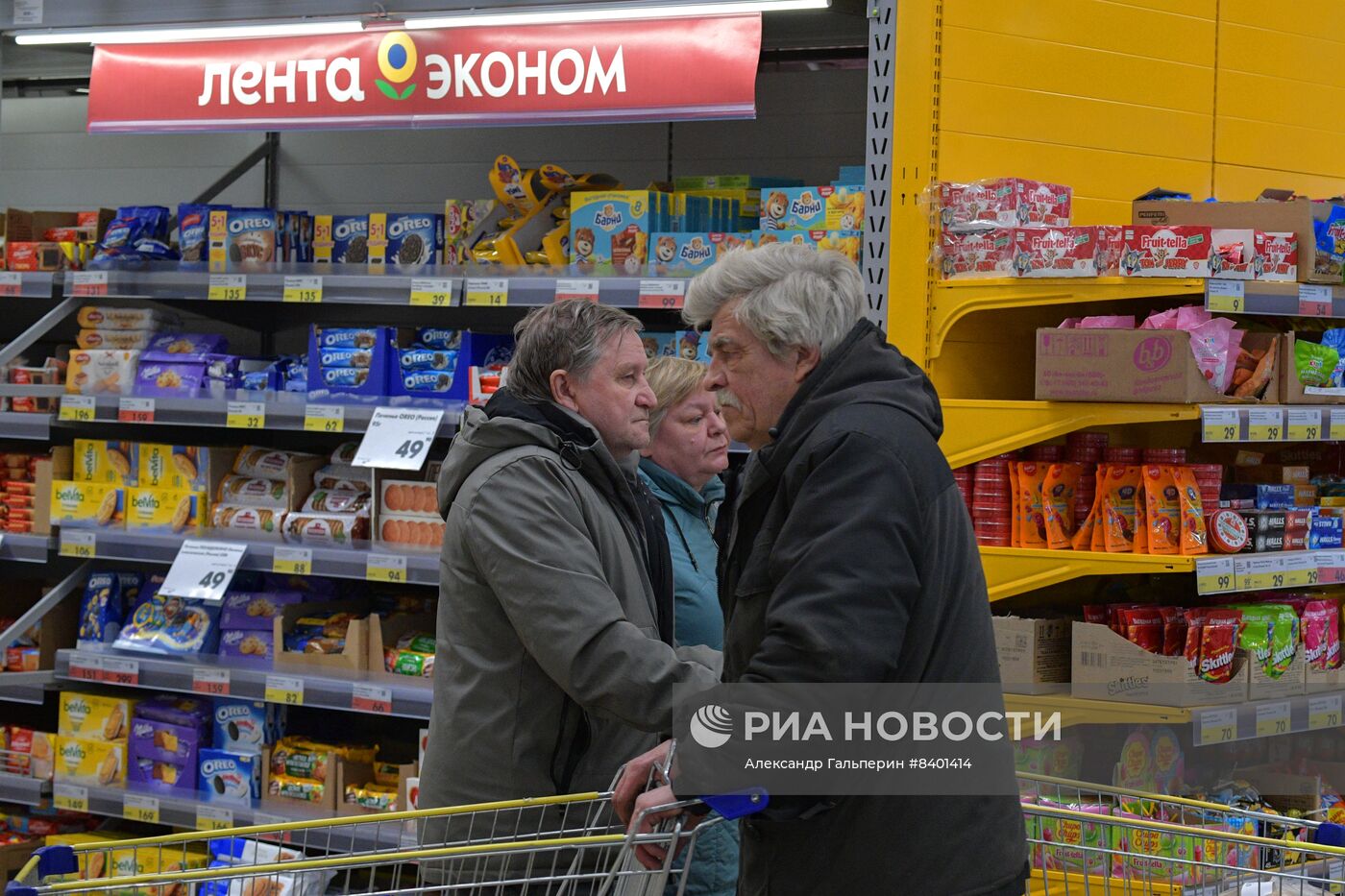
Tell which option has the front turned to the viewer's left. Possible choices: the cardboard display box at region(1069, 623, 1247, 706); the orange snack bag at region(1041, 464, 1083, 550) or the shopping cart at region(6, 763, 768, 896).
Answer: the shopping cart

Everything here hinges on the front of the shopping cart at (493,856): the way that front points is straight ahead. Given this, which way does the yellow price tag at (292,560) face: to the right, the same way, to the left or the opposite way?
to the left

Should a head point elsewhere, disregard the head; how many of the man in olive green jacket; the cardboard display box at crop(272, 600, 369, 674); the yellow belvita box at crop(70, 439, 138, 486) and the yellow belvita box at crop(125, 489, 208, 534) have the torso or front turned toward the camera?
3

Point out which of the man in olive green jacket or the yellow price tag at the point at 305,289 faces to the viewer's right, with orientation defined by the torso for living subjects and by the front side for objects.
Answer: the man in olive green jacket

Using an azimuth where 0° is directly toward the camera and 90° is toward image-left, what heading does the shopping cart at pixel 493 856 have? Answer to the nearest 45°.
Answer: approximately 90°

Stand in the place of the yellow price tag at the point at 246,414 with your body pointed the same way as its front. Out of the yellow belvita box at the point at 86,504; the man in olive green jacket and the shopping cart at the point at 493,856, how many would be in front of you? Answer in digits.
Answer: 2

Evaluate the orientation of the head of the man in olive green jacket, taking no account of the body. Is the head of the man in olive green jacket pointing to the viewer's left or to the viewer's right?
to the viewer's right
